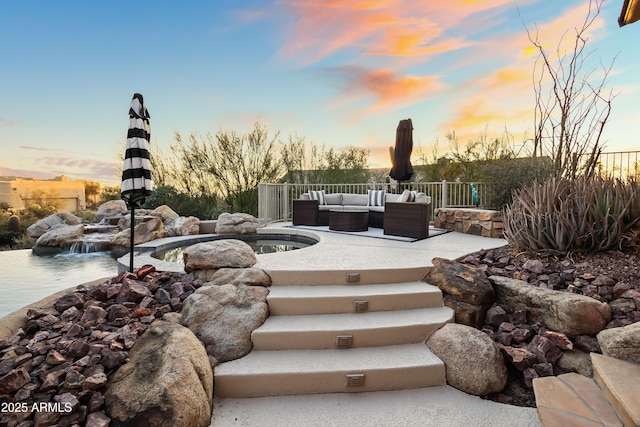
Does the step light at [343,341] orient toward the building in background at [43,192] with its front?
no

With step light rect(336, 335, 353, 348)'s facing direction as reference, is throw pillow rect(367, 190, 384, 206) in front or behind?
behind

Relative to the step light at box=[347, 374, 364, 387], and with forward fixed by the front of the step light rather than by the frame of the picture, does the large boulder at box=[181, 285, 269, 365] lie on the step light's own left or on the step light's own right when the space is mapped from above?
on the step light's own right

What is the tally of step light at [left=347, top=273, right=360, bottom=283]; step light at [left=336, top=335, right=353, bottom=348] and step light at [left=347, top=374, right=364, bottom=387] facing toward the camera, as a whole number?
3

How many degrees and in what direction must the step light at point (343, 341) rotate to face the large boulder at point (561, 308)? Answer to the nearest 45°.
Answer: approximately 90° to its left

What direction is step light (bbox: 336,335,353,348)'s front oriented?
toward the camera

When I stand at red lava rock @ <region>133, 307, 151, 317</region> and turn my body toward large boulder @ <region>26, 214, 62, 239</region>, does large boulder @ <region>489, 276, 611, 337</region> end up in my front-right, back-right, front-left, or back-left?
back-right

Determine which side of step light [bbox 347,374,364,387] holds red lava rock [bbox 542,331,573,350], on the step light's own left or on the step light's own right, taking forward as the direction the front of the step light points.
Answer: on the step light's own left

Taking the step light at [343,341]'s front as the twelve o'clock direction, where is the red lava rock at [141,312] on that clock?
The red lava rock is roughly at 3 o'clock from the step light.

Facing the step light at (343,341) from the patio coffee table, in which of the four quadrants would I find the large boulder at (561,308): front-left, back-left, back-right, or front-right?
front-left

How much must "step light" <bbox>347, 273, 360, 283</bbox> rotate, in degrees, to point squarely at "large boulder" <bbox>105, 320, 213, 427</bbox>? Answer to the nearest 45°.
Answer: approximately 45° to its right

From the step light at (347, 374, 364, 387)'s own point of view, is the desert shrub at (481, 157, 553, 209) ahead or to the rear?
to the rear

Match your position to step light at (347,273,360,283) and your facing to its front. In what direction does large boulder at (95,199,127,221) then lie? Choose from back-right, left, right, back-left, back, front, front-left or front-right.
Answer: back-right

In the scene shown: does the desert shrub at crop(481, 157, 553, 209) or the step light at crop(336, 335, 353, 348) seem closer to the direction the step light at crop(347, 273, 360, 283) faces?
the step light

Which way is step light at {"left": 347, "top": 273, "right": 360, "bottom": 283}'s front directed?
toward the camera

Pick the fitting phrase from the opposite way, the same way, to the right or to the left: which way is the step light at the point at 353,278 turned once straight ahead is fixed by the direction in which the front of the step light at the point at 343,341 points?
the same way

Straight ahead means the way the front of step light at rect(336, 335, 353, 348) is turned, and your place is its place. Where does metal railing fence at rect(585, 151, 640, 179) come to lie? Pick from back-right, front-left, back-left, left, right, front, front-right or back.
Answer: back-left

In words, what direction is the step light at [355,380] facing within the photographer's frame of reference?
facing the viewer

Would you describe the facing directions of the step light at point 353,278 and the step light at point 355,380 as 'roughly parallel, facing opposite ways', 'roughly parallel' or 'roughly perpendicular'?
roughly parallel

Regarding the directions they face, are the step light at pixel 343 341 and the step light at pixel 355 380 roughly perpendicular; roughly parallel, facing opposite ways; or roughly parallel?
roughly parallel
